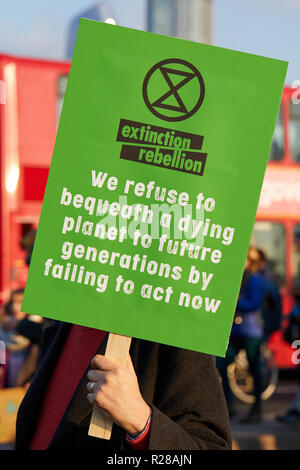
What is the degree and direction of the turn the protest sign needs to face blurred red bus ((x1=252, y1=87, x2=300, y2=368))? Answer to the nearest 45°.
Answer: approximately 180°

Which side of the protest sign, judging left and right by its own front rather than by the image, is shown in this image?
front

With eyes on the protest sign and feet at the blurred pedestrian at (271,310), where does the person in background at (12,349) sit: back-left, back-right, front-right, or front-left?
front-right

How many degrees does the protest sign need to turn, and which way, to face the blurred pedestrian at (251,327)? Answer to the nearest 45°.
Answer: approximately 180°

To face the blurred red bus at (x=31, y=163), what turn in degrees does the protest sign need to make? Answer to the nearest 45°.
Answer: approximately 180°
